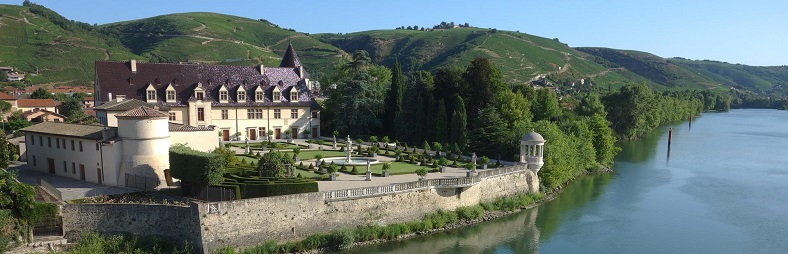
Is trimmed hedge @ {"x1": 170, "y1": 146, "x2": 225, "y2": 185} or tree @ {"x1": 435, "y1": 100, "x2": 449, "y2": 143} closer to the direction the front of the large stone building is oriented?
the trimmed hedge

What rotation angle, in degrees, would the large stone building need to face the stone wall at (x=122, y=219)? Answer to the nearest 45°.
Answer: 0° — it already faces it

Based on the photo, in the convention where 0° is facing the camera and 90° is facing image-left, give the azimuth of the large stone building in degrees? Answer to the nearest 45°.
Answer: approximately 0°

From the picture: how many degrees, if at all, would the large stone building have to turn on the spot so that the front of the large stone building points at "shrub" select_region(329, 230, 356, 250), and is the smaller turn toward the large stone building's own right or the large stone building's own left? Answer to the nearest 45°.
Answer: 0° — it already faces it

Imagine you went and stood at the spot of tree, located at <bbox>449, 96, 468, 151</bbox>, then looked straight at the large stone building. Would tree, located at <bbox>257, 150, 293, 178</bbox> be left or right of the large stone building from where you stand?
left

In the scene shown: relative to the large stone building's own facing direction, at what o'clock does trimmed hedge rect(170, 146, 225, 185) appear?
The trimmed hedge is roughly at 12 o'clock from the large stone building.

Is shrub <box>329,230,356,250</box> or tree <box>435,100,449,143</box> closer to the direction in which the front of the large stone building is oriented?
the shrub

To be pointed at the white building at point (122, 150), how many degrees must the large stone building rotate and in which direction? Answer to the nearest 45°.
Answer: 0° — it already faces it

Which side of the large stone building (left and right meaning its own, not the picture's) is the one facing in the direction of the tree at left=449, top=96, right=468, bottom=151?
left

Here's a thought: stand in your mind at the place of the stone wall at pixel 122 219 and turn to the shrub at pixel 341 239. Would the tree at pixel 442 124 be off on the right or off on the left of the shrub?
left
